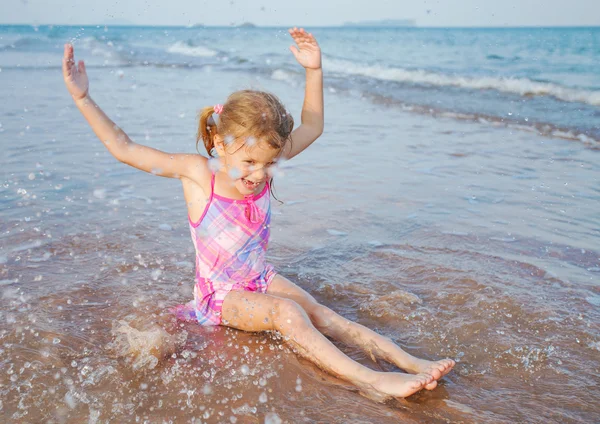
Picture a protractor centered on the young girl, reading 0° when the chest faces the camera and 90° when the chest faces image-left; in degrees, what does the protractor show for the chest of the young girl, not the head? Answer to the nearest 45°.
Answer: approximately 315°
